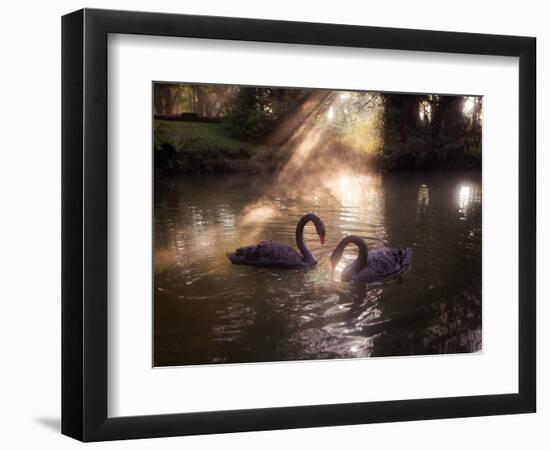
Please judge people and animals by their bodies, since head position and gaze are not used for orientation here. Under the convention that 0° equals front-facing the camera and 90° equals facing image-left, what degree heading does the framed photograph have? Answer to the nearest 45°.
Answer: approximately 315°
